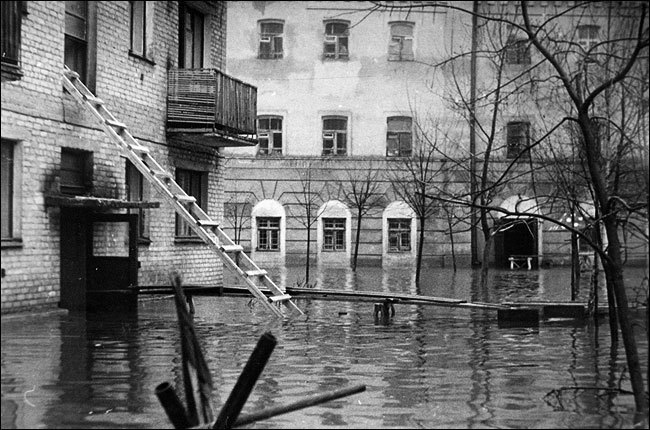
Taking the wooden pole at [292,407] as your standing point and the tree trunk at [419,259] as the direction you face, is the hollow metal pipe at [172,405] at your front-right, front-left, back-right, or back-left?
back-left

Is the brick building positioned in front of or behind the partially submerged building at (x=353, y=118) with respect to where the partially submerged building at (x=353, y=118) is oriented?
in front

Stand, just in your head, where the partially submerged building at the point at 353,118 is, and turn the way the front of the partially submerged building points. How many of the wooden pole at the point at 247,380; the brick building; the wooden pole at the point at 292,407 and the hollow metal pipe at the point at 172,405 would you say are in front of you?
4

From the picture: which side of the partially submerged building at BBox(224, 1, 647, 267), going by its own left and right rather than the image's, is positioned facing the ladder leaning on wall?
front

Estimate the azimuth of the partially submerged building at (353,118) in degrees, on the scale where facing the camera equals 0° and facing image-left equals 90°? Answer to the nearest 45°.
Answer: approximately 0°

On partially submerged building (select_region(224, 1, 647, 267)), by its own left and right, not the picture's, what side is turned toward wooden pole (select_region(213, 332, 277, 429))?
front

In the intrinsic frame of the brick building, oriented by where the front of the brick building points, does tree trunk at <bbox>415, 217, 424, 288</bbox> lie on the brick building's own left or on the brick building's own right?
on the brick building's own left

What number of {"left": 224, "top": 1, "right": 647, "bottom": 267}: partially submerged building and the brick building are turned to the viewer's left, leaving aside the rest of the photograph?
0

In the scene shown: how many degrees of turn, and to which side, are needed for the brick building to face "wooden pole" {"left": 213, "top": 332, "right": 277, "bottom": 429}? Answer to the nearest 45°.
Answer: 0° — it already faces it

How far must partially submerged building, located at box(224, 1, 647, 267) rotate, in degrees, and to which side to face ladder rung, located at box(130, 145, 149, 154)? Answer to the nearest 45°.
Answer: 0° — it already faces it

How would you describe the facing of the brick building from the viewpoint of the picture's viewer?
facing the viewer and to the right of the viewer

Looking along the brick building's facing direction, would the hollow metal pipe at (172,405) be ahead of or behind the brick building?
ahead
